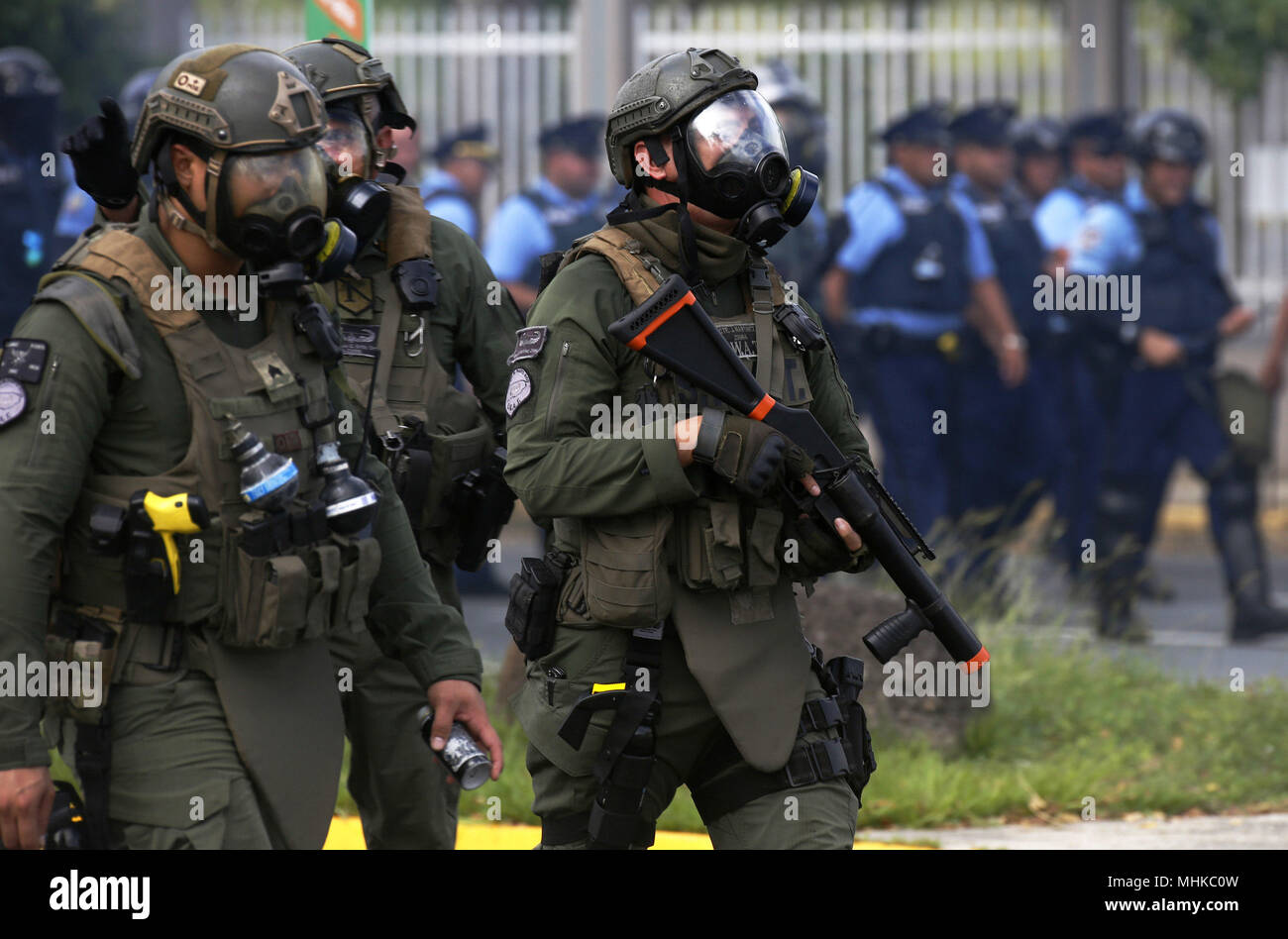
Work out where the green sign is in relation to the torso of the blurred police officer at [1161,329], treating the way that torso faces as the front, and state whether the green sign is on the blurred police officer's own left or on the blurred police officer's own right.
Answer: on the blurred police officer's own right

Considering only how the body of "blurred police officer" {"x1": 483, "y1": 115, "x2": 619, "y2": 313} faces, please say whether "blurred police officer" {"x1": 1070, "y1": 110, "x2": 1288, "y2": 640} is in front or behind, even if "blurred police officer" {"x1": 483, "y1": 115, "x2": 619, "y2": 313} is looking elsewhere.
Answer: in front

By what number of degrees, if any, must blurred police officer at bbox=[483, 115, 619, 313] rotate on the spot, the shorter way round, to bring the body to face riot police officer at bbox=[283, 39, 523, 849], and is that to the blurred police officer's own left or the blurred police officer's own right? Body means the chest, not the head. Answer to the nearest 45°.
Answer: approximately 45° to the blurred police officer's own right

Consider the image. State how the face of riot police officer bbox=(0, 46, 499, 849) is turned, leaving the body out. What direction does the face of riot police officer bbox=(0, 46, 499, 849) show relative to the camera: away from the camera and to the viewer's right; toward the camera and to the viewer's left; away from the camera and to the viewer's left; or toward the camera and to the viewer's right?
toward the camera and to the viewer's right

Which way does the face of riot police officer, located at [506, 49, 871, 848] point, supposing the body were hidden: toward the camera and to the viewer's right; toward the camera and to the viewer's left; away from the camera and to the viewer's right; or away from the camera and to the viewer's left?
toward the camera and to the viewer's right

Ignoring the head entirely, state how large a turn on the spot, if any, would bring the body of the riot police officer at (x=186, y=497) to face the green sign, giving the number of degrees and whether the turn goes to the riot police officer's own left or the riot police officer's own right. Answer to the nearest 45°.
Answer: approximately 135° to the riot police officer's own left

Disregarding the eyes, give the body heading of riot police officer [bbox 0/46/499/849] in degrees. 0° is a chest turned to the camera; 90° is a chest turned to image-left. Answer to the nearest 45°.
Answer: approximately 315°
